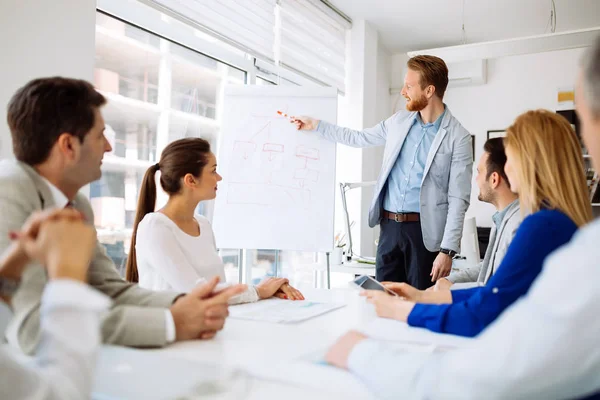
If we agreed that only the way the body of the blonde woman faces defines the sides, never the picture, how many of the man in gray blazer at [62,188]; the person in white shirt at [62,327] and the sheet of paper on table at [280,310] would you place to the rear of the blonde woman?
0

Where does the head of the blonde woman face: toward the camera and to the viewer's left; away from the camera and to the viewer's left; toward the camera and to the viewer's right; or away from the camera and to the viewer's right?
away from the camera and to the viewer's left

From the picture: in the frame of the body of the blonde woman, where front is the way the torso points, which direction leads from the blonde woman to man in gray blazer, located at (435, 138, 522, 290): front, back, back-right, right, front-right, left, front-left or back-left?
right

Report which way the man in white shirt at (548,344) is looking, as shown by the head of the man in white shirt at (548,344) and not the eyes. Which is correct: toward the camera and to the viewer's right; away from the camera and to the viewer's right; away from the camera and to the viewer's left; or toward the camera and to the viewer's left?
away from the camera and to the viewer's left

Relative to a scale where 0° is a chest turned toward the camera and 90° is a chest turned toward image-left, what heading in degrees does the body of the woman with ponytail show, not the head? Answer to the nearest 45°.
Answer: approximately 315°

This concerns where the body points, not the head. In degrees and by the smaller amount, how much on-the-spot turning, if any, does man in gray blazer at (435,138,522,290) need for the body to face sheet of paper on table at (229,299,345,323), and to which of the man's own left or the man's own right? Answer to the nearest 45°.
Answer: approximately 45° to the man's own left

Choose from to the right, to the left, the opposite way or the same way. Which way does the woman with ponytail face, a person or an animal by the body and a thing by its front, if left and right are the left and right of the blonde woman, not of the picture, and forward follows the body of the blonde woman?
the opposite way

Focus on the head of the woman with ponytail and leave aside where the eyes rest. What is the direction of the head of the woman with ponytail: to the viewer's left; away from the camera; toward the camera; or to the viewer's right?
to the viewer's right

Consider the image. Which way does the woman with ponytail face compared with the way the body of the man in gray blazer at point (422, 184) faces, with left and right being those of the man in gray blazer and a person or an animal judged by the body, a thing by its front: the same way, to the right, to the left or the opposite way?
to the left

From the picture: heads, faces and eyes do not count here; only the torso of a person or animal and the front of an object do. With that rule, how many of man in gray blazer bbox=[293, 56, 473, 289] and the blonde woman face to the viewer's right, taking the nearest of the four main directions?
0

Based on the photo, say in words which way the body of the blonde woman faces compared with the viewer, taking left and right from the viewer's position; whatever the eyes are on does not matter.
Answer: facing to the left of the viewer

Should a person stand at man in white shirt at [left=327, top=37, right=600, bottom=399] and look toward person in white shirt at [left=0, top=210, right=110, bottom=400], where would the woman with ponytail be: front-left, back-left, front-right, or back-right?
front-right

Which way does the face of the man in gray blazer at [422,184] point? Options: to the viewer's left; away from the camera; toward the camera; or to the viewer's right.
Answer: to the viewer's left

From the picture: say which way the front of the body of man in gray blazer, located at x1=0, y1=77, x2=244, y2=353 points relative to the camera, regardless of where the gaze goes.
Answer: to the viewer's right

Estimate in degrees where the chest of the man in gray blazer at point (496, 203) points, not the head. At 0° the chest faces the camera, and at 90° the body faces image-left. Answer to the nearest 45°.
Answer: approximately 90°

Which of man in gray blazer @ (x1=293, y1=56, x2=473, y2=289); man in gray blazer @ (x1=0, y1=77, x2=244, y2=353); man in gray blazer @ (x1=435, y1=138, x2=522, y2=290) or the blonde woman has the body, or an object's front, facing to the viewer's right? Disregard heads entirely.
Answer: man in gray blazer @ (x1=0, y1=77, x2=244, y2=353)

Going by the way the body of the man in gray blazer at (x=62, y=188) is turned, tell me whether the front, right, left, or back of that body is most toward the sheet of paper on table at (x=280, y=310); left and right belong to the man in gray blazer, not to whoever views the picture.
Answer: front

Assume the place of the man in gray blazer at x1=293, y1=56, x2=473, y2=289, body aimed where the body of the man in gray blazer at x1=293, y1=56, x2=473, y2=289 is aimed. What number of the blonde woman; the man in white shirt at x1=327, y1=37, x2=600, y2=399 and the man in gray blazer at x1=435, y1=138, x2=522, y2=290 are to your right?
0
